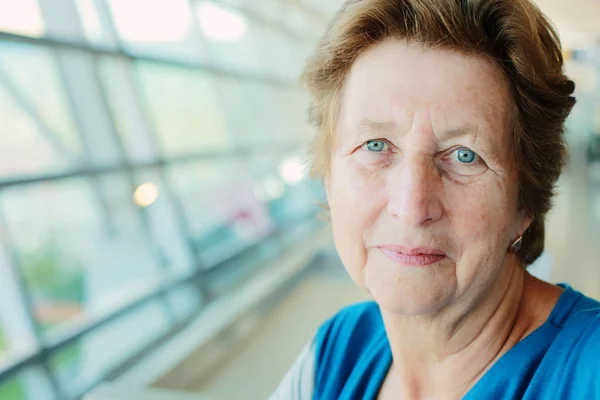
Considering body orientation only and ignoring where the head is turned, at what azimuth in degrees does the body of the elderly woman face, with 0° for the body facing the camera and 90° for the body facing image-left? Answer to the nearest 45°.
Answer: approximately 45°

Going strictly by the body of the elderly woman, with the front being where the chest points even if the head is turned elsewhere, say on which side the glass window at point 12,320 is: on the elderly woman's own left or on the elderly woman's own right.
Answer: on the elderly woman's own right

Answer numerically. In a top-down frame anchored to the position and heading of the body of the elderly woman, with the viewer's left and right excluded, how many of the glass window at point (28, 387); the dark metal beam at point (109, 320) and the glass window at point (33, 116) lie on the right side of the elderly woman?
3

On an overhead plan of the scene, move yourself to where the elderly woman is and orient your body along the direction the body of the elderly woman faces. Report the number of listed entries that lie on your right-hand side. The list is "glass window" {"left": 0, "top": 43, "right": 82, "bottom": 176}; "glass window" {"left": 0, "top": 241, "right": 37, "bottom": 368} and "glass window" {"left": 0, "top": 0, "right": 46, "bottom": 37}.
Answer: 3

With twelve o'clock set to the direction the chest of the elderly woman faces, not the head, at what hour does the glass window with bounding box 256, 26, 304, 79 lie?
The glass window is roughly at 4 o'clock from the elderly woman.

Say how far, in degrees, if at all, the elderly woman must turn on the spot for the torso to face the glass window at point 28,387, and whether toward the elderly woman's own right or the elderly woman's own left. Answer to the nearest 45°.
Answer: approximately 90° to the elderly woman's own right

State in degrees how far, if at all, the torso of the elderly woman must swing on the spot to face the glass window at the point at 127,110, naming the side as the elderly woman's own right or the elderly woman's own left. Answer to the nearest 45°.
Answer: approximately 90° to the elderly woman's own right

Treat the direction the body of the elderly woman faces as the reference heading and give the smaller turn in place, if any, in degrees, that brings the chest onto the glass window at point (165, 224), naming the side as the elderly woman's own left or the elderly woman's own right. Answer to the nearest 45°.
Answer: approximately 90° to the elderly woman's own right

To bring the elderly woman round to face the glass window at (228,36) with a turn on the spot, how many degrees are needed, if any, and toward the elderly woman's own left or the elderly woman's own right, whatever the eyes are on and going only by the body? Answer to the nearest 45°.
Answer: approximately 135° to the elderly woman's own right

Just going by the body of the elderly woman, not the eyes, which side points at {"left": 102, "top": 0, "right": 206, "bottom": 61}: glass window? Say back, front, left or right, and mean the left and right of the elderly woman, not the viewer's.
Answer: right

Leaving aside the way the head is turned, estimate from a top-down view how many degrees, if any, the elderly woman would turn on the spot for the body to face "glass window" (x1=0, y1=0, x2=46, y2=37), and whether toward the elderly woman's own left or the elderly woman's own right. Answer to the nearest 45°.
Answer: approximately 90° to the elderly woman's own right

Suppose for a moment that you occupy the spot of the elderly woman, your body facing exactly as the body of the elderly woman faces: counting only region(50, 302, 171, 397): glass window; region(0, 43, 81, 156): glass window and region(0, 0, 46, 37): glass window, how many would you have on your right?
3

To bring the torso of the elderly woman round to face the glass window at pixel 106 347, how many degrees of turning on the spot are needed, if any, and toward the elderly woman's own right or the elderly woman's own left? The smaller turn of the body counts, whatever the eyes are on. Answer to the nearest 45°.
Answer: approximately 90° to the elderly woman's own right
